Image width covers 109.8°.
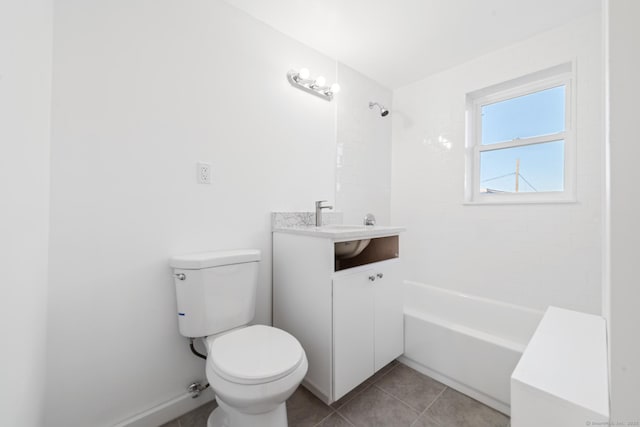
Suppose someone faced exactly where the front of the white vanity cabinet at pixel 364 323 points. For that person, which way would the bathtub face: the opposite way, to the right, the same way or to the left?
to the right

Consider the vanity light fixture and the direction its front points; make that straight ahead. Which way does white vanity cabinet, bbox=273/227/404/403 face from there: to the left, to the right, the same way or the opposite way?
the same way

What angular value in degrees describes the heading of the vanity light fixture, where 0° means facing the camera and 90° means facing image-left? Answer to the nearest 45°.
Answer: approximately 315°

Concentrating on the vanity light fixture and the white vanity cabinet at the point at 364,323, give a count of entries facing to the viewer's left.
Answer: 0

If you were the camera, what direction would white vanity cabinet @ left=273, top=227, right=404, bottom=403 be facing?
facing the viewer and to the right of the viewer

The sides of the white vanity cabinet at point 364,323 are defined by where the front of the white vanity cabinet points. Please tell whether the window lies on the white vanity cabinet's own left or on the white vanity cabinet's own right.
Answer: on the white vanity cabinet's own left

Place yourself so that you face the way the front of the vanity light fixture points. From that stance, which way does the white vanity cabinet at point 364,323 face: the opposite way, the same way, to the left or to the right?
the same way

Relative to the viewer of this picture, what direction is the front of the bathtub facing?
facing the viewer and to the left of the viewer
